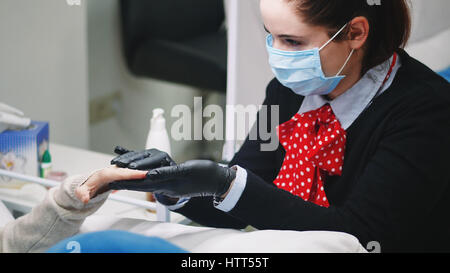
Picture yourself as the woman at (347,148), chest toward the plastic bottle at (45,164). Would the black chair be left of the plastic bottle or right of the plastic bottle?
right

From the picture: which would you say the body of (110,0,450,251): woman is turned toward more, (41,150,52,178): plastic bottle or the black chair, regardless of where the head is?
the plastic bottle

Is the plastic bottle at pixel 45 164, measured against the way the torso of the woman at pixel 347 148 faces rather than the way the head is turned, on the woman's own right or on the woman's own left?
on the woman's own right

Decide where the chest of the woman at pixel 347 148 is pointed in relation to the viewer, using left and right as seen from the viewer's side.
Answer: facing the viewer and to the left of the viewer

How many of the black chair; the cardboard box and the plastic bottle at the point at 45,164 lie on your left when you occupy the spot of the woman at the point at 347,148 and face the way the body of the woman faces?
0

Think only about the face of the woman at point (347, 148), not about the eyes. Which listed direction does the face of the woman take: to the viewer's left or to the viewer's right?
to the viewer's left

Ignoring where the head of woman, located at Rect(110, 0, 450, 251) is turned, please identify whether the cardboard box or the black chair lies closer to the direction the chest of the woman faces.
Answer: the cardboard box

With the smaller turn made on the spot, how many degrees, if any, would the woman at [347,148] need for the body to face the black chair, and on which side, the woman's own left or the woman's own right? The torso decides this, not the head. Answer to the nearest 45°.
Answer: approximately 90° to the woman's own right

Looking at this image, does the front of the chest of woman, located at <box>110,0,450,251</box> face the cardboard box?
no

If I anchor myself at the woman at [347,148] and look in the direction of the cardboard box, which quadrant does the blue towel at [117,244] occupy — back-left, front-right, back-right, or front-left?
front-left
